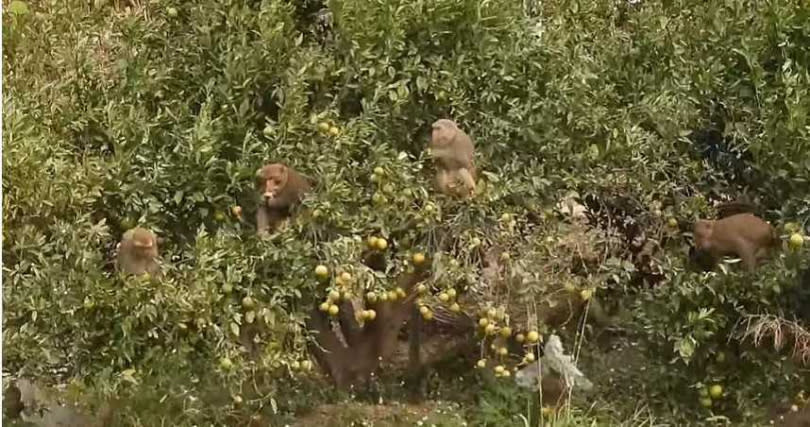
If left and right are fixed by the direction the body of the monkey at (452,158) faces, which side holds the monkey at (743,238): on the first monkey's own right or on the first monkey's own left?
on the first monkey's own left

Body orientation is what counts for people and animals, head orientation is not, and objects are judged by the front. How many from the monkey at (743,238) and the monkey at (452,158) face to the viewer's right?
0

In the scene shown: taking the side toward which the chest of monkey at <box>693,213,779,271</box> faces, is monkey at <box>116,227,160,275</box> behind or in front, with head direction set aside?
in front

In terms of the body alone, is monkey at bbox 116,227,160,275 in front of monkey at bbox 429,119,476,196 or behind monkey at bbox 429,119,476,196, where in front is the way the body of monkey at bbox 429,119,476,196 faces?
in front

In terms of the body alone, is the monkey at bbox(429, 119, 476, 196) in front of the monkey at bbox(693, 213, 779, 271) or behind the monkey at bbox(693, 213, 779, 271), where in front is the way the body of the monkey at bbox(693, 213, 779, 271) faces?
in front

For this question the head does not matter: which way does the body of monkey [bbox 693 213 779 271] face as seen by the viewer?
to the viewer's left

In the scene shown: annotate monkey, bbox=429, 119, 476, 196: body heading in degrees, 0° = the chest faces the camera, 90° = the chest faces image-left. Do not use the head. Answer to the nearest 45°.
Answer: approximately 45°
